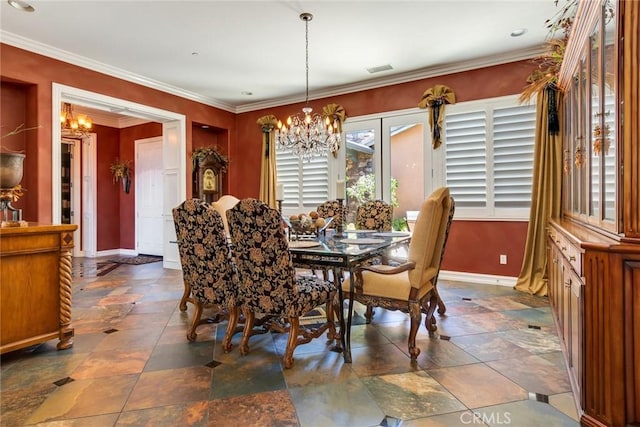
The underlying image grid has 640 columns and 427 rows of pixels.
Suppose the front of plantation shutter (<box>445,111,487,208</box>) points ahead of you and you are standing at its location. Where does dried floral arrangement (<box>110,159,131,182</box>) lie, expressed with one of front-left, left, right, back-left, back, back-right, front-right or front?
right

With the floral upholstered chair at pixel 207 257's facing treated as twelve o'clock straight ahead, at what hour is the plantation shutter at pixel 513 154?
The plantation shutter is roughly at 1 o'clock from the floral upholstered chair.

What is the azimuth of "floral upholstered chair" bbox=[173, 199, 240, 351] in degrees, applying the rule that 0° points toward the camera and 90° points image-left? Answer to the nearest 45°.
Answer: approximately 225°

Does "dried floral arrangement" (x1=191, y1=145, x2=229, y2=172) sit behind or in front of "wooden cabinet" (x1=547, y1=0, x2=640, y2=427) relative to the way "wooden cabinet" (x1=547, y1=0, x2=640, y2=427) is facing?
in front

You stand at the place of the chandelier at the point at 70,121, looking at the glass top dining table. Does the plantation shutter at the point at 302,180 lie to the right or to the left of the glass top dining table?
left

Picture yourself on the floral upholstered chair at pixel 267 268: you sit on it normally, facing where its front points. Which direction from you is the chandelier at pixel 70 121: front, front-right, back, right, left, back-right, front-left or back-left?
left

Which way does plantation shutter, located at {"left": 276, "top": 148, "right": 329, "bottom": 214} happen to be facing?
toward the camera

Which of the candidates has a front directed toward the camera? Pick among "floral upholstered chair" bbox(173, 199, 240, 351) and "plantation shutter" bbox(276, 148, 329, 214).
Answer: the plantation shutter

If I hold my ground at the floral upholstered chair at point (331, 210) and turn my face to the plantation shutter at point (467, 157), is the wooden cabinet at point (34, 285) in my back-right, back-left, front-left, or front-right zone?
back-right

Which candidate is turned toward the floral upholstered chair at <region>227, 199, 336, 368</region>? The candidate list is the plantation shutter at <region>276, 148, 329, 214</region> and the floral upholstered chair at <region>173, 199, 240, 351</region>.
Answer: the plantation shutter

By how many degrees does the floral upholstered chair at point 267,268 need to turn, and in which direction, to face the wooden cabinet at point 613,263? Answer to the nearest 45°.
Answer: approximately 90° to its right

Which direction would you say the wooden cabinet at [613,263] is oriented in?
to the viewer's left

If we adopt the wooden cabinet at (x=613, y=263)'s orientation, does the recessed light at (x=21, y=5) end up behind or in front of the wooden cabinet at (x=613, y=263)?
in front

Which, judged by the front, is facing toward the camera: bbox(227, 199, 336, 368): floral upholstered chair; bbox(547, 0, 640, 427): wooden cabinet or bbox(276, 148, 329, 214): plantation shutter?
the plantation shutter

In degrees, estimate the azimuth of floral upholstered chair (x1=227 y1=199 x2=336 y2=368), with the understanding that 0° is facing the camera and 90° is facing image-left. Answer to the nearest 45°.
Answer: approximately 225°

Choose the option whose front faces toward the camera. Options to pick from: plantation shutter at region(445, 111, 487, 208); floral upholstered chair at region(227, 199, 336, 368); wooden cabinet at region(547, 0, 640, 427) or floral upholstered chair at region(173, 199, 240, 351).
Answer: the plantation shutter
